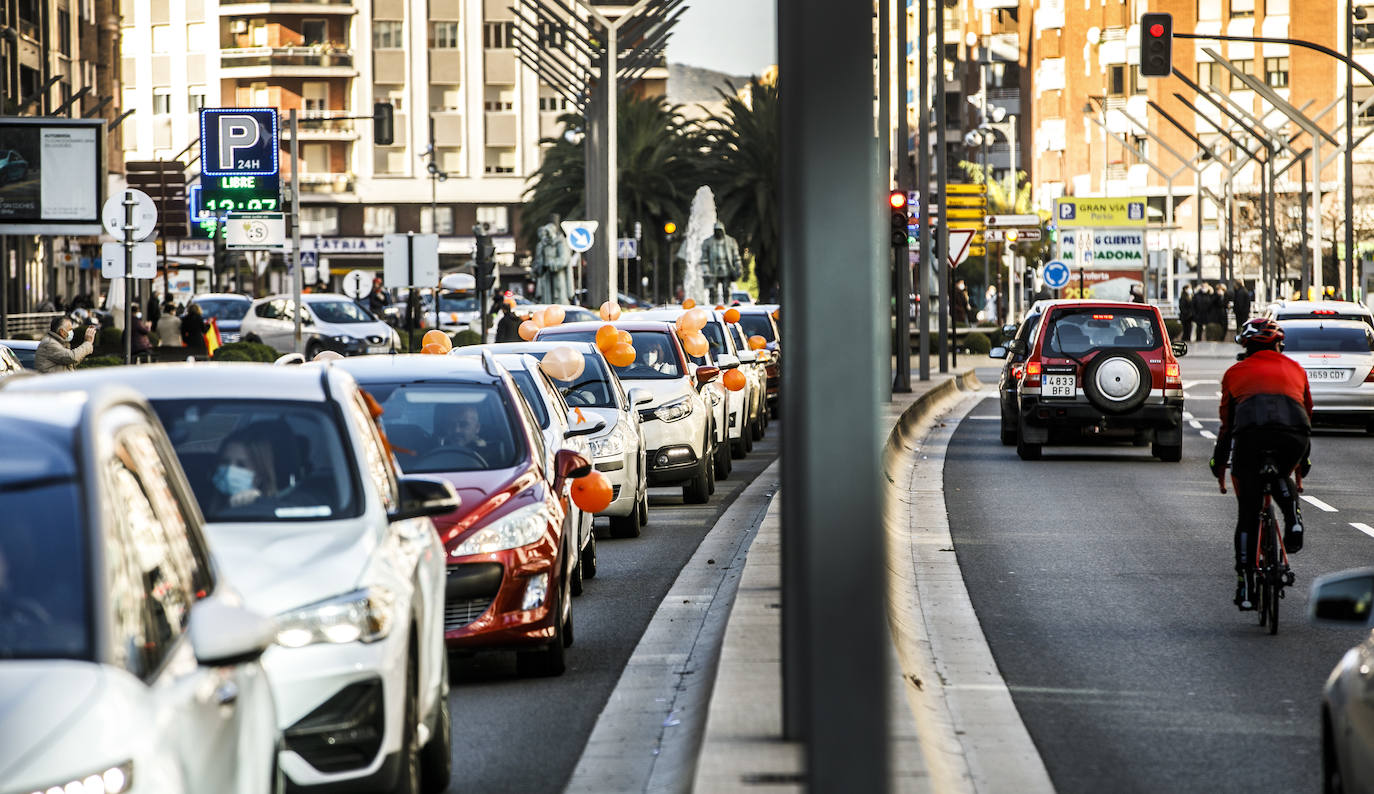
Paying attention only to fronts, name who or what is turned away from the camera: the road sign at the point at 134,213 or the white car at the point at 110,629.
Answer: the road sign

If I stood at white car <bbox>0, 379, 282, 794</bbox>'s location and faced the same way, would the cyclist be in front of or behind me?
behind

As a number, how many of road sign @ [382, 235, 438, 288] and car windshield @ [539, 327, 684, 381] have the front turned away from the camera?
1

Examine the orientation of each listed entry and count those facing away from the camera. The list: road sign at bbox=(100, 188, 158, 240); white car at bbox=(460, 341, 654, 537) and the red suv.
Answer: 2

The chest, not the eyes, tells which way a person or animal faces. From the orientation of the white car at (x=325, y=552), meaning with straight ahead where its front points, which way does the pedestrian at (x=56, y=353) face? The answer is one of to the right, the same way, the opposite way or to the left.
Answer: to the left

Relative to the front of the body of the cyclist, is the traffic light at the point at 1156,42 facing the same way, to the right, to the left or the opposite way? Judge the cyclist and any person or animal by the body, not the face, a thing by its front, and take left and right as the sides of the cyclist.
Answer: the opposite way

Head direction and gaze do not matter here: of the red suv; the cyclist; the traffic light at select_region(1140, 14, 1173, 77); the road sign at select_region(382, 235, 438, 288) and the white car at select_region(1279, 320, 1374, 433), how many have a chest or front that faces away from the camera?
4

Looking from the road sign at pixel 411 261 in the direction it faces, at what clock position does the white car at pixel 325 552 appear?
The white car is roughly at 6 o'clock from the road sign.

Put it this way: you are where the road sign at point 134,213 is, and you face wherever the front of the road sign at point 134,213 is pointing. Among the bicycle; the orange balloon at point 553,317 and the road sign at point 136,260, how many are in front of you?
1

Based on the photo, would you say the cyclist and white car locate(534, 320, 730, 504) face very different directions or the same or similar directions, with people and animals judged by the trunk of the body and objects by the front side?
very different directions

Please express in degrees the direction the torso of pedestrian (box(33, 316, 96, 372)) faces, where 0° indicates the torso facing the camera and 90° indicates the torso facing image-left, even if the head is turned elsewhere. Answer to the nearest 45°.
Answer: approximately 270°

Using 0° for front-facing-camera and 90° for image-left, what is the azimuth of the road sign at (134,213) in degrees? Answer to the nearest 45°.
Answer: approximately 180°

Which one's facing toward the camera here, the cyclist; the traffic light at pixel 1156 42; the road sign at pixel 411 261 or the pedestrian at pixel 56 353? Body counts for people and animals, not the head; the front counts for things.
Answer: the traffic light

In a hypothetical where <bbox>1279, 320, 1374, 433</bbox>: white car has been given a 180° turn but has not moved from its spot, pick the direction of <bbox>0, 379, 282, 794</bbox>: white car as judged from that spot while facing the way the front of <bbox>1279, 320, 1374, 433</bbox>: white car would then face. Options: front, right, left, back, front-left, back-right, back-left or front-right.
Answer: front

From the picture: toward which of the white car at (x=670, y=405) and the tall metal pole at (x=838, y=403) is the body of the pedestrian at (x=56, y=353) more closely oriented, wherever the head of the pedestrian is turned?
the white car
